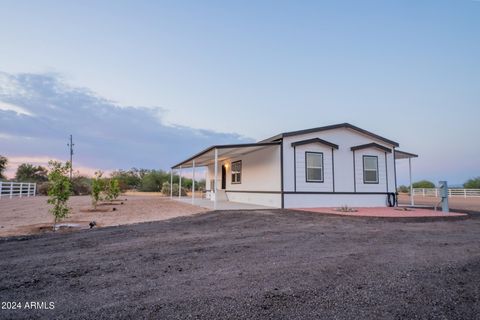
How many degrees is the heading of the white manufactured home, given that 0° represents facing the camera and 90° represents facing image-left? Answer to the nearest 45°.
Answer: approximately 45°

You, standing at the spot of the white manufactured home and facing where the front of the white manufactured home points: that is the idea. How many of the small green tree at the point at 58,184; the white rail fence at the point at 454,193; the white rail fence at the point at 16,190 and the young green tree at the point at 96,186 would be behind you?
1

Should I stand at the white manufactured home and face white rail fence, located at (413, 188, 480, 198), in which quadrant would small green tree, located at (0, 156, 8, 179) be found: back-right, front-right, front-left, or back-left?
back-left

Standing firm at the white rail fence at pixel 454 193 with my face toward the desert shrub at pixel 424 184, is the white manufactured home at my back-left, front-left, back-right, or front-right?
back-left

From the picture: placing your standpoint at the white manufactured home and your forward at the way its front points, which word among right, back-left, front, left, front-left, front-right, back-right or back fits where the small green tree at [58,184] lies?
front

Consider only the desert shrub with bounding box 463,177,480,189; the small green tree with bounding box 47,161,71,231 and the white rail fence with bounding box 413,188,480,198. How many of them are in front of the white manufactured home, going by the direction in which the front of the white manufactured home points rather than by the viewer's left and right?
1

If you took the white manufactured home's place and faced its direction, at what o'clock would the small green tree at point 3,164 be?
The small green tree is roughly at 2 o'clock from the white manufactured home.

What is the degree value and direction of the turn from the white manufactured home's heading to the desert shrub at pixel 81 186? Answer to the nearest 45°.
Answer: approximately 90° to its right

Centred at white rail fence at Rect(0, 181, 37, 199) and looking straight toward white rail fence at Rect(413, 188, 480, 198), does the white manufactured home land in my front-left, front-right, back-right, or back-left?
front-right

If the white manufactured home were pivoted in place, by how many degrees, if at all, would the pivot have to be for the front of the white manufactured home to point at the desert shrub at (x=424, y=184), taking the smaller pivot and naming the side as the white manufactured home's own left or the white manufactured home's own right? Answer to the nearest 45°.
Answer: approximately 180°

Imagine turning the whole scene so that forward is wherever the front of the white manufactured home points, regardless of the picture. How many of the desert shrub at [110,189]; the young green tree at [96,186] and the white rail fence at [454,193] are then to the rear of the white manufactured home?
1

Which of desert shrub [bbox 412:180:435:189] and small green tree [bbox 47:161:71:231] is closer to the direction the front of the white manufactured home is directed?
the small green tree

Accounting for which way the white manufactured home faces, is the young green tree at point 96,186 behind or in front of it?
in front

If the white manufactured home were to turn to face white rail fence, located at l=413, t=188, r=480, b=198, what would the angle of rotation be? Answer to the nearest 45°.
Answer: approximately 180°

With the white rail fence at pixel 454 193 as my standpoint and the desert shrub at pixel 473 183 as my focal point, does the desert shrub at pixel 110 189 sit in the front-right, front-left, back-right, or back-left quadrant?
back-left

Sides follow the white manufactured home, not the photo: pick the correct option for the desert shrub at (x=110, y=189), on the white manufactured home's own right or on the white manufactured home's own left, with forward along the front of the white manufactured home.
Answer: on the white manufactured home's own right

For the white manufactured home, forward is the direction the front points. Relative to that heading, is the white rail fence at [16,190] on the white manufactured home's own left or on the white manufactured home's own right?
on the white manufactured home's own right

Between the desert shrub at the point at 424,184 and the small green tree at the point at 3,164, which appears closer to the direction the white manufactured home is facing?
the small green tree

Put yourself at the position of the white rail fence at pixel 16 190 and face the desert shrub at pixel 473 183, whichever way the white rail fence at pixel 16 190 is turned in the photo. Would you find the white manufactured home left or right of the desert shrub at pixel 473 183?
right
